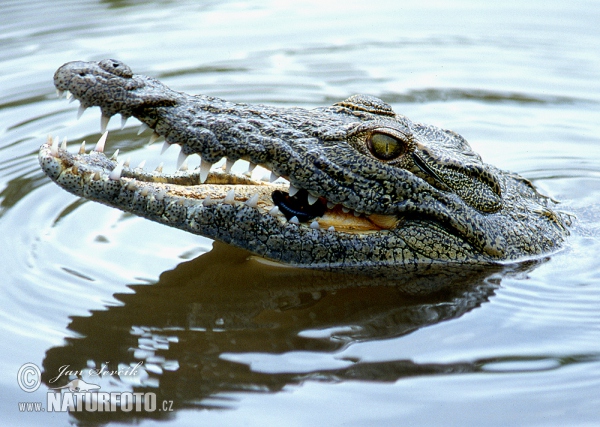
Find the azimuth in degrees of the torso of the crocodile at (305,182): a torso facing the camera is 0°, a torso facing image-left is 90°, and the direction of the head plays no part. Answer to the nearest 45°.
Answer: approximately 90°
